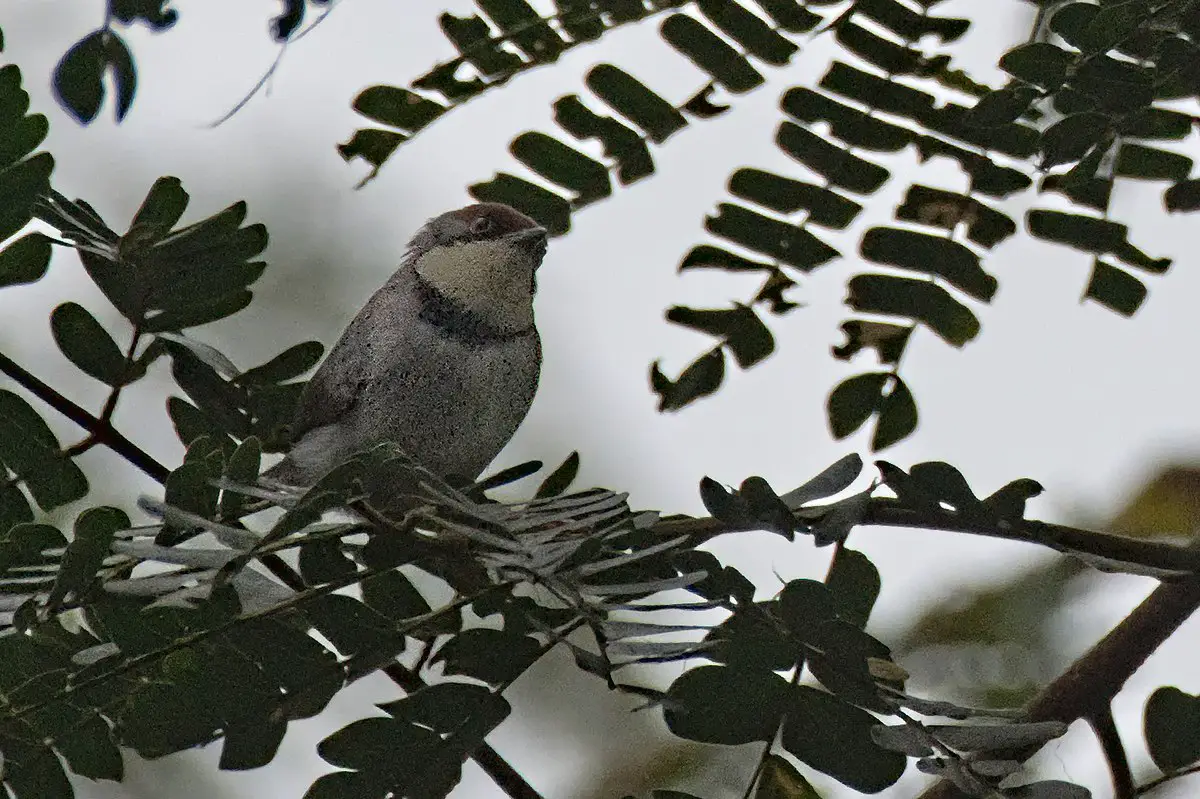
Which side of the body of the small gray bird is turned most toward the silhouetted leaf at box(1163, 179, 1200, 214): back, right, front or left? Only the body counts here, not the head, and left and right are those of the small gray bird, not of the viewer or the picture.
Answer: front

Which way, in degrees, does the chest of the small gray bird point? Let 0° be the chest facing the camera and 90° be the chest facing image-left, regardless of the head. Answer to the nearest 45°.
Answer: approximately 315°

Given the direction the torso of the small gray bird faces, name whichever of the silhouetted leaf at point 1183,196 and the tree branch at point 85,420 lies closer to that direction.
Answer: the silhouetted leaf

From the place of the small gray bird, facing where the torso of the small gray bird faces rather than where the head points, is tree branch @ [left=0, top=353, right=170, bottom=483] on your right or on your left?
on your right
